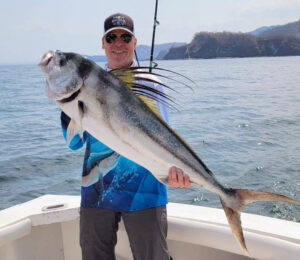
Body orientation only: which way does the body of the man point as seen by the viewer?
toward the camera

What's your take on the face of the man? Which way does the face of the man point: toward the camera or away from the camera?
toward the camera
